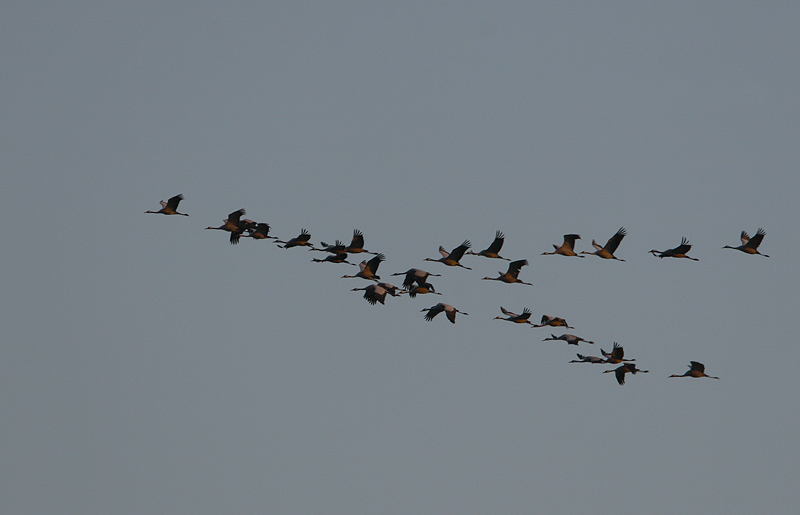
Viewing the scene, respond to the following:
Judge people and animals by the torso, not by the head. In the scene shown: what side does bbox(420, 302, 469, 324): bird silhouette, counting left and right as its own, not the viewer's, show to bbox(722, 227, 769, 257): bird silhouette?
back

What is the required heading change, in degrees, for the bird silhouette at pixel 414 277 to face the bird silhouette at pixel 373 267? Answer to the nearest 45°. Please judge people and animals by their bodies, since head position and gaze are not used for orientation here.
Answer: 0° — it already faces it

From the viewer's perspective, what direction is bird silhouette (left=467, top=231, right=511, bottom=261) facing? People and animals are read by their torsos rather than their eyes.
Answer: to the viewer's left

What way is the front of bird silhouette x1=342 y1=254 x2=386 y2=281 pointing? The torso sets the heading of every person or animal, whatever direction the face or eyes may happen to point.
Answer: to the viewer's left

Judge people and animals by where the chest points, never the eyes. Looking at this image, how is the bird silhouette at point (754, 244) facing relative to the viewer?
to the viewer's left

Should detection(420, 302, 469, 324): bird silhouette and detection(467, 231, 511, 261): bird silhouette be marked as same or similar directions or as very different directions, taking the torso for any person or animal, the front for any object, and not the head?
same or similar directions

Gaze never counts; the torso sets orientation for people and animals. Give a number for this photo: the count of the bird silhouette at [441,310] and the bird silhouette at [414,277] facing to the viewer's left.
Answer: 2

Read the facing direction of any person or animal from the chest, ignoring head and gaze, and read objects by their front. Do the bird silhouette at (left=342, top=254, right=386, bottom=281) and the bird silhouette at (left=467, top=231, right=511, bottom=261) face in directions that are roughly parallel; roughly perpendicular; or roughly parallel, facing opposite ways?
roughly parallel

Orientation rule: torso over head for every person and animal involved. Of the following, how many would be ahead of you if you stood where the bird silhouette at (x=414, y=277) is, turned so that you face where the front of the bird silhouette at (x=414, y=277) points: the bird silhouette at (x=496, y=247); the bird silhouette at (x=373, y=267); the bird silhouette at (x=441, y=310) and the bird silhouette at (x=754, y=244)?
1

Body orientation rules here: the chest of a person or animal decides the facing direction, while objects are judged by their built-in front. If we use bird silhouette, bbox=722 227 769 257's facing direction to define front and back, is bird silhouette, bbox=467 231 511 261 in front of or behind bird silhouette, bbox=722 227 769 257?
in front

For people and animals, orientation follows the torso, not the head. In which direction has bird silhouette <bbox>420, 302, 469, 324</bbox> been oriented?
to the viewer's left

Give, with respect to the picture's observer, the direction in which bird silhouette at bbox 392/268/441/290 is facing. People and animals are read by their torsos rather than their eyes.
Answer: facing to the left of the viewer

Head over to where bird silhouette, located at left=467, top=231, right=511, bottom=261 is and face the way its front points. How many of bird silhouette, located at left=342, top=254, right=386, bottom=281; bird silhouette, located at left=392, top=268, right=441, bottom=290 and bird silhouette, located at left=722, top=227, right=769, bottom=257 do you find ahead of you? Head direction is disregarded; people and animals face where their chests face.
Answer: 2

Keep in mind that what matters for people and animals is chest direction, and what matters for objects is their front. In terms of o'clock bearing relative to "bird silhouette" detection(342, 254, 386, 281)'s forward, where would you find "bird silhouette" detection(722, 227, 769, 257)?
"bird silhouette" detection(722, 227, 769, 257) is roughly at 6 o'clock from "bird silhouette" detection(342, 254, 386, 281).

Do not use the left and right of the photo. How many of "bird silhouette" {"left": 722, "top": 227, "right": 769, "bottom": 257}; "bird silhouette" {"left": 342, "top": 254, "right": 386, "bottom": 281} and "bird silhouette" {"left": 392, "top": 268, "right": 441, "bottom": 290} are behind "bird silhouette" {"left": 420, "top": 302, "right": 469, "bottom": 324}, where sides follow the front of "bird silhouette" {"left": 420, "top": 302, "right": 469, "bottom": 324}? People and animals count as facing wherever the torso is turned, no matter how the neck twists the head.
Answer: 1
